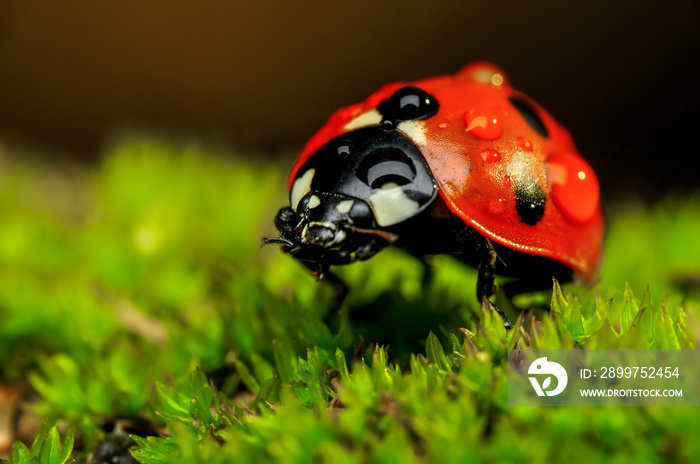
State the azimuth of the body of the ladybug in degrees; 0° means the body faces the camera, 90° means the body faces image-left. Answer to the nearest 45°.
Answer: approximately 45°
